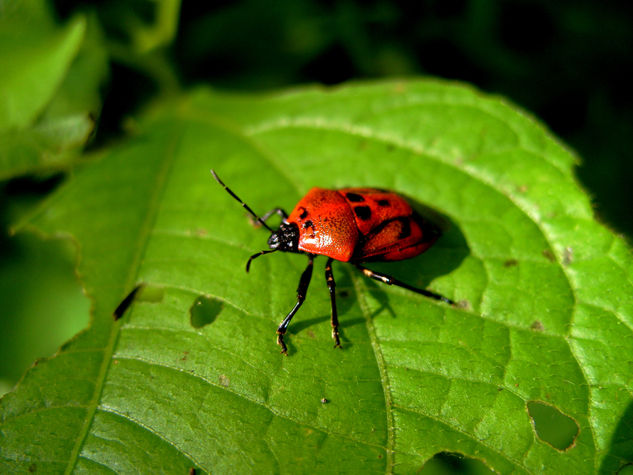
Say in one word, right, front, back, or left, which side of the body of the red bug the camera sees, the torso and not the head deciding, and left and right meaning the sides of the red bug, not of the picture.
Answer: left

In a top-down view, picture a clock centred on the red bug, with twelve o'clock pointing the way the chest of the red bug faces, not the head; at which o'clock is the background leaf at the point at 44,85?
The background leaf is roughly at 1 o'clock from the red bug.
